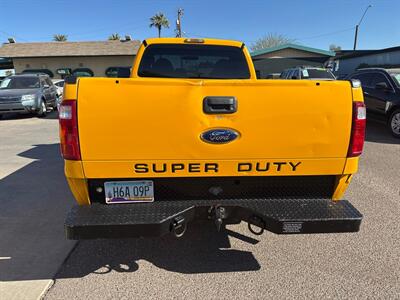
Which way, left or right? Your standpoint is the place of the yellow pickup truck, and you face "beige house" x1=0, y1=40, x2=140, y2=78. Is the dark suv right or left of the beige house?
right

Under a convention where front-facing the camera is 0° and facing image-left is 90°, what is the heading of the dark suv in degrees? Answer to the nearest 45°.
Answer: approximately 315°

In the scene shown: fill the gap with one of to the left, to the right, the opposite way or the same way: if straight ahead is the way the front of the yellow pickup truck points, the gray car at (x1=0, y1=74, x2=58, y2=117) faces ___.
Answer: the opposite way

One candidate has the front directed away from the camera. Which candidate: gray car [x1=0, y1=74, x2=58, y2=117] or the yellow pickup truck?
the yellow pickup truck

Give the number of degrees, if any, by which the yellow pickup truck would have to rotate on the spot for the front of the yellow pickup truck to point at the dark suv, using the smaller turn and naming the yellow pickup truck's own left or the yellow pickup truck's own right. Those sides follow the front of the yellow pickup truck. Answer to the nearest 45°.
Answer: approximately 45° to the yellow pickup truck's own right

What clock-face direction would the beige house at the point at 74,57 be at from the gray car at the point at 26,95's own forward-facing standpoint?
The beige house is roughly at 5 o'clock from the gray car.

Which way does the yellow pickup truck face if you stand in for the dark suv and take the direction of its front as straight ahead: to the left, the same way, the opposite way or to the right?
the opposite way

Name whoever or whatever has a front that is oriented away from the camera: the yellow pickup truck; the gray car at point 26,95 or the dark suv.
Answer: the yellow pickup truck

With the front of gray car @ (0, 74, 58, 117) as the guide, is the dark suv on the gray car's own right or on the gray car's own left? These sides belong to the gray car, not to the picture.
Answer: on the gray car's own left

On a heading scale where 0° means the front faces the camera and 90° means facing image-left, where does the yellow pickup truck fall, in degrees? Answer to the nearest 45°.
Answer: approximately 180°

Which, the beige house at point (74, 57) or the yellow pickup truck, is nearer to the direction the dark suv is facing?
the yellow pickup truck

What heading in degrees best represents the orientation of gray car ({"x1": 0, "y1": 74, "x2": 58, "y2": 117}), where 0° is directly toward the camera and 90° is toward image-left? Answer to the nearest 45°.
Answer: approximately 45°

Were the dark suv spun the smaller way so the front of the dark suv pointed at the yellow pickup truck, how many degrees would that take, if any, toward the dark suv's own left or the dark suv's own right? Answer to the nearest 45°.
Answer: approximately 45° to the dark suv's own right

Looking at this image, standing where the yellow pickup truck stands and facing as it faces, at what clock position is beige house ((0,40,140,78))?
The beige house is roughly at 11 o'clock from the yellow pickup truck.

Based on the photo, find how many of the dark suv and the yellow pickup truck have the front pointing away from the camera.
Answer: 1

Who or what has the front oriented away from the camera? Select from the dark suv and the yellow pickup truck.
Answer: the yellow pickup truck
